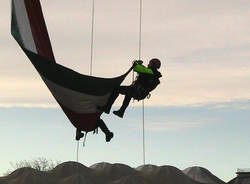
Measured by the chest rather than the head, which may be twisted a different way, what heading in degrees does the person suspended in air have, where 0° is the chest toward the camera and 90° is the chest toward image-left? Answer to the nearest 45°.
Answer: approximately 90°
